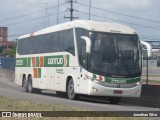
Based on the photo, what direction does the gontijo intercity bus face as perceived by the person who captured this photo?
facing the viewer and to the right of the viewer
